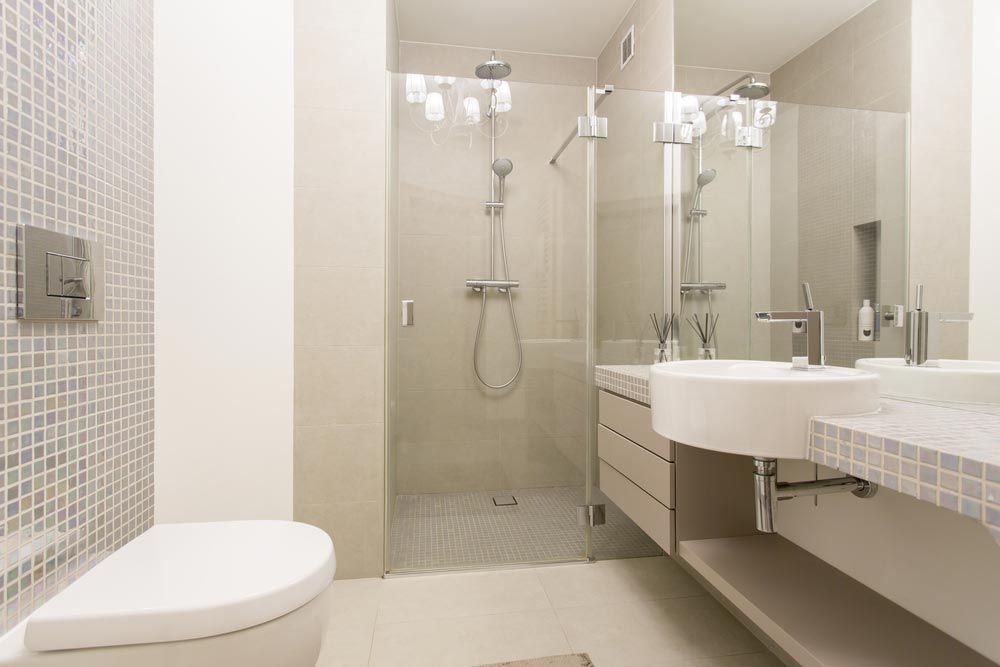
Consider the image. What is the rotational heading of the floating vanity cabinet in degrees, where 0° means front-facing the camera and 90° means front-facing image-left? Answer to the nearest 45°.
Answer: approximately 45°

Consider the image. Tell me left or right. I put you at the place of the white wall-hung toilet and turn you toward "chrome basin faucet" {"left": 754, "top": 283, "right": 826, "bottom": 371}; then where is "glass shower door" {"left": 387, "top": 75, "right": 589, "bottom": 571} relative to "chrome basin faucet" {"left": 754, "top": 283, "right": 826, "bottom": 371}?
left

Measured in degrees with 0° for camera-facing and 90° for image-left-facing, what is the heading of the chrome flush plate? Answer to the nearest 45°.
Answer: approximately 315°

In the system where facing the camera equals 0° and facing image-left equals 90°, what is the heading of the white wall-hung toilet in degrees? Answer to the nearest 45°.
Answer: approximately 270°

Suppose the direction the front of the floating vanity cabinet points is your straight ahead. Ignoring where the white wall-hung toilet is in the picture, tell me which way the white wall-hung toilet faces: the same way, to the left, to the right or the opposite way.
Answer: the opposite way

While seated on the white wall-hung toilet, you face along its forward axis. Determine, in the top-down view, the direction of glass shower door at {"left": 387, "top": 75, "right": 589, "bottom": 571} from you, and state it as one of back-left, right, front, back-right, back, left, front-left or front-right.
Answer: front-left

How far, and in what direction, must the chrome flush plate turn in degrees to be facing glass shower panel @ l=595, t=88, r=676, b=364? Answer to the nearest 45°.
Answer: approximately 45° to its left

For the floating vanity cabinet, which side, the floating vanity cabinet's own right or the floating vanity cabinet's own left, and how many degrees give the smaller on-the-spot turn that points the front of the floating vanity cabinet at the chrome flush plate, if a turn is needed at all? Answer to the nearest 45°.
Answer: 0° — it already faces it

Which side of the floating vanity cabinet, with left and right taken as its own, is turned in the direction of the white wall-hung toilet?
front

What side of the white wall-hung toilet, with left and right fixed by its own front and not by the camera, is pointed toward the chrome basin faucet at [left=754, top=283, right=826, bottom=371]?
front

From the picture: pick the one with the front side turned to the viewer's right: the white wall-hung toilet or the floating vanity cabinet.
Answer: the white wall-hung toilet
